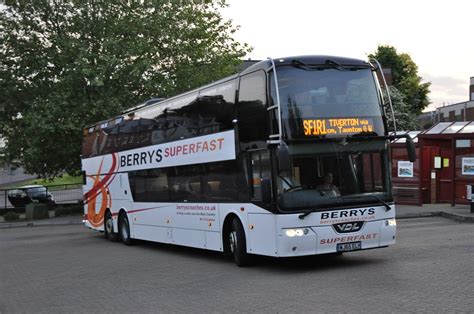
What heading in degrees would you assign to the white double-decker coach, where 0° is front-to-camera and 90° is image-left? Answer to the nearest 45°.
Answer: approximately 315°

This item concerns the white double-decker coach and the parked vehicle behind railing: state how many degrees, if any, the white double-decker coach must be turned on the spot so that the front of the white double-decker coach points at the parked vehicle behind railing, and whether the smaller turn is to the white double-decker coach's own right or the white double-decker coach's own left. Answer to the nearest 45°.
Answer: approximately 180°

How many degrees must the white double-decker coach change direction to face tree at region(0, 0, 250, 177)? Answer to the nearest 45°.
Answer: approximately 180°

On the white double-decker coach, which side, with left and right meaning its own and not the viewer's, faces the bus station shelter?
left
